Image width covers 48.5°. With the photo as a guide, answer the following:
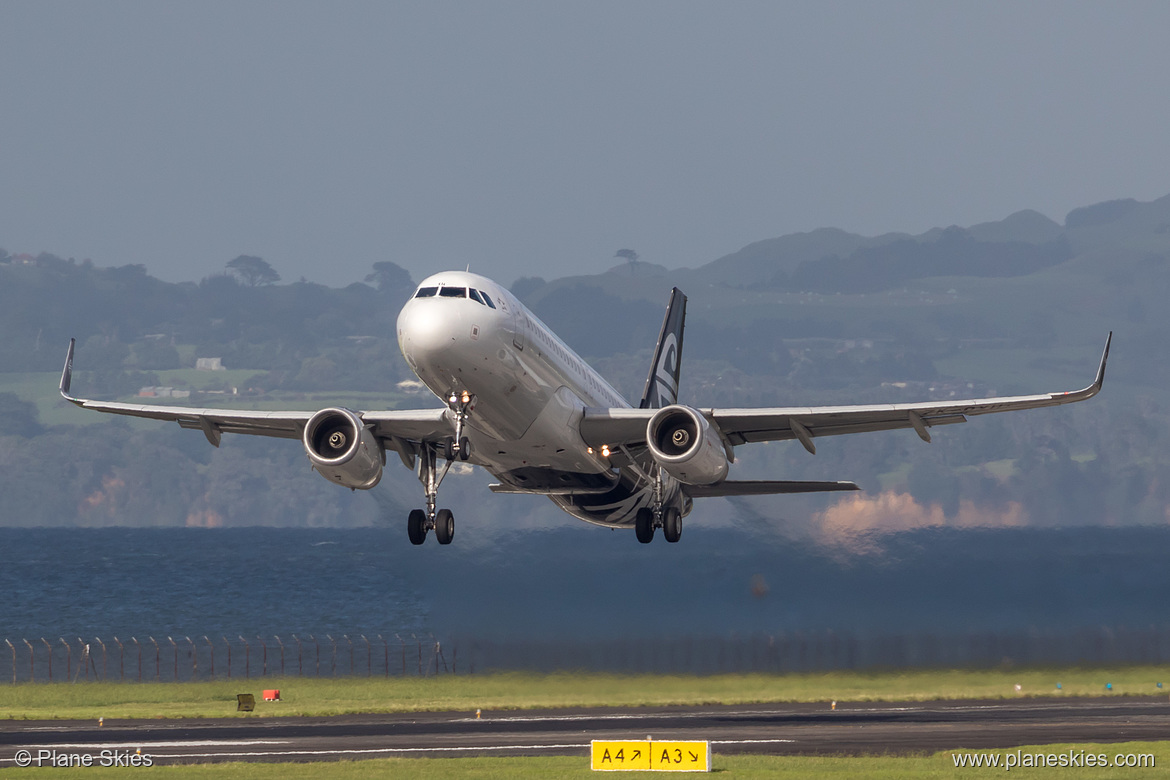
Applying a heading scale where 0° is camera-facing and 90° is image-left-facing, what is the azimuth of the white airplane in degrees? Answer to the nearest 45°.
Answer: approximately 0°
